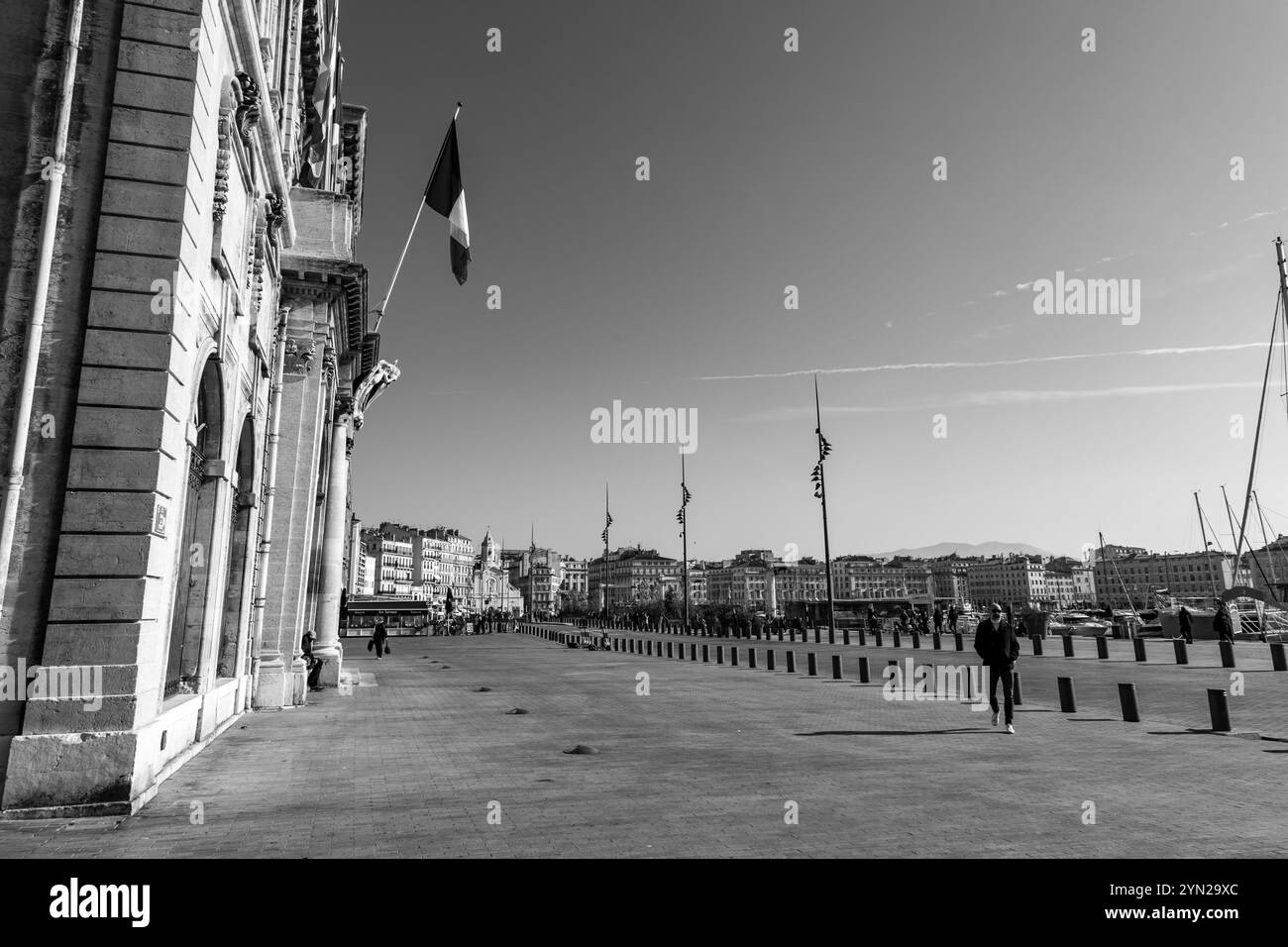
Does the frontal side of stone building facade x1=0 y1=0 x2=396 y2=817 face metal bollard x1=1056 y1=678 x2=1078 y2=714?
yes

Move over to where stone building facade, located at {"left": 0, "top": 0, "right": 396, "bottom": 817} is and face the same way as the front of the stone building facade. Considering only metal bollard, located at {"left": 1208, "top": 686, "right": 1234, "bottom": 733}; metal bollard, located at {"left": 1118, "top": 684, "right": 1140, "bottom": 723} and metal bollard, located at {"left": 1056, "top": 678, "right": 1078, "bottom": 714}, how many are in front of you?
3

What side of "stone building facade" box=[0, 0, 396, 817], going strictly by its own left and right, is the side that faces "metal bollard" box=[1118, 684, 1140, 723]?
front

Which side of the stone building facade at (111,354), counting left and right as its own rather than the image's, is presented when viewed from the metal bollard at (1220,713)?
front

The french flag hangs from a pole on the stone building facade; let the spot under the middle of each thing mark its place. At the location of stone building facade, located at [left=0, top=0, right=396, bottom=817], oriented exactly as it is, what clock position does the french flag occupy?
The french flag is roughly at 10 o'clock from the stone building facade.

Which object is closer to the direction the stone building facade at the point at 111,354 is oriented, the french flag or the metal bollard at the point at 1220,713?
the metal bollard

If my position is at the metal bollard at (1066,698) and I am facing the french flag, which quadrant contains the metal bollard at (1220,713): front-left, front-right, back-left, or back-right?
back-left

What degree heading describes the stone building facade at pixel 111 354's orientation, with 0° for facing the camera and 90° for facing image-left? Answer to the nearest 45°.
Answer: approximately 270°
